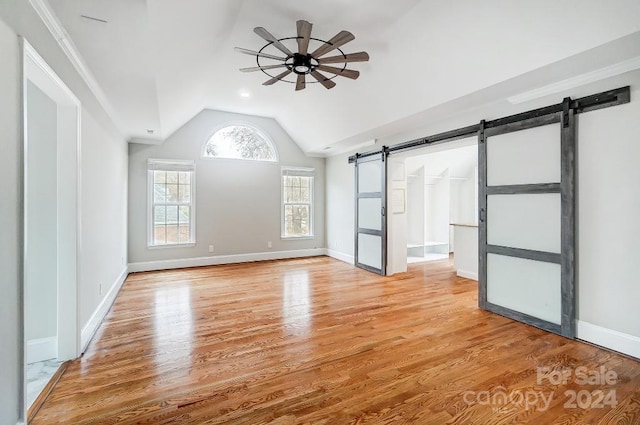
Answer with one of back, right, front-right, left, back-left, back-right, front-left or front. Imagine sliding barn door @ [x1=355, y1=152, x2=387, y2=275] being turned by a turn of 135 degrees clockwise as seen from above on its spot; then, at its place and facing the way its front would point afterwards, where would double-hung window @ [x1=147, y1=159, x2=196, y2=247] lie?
left

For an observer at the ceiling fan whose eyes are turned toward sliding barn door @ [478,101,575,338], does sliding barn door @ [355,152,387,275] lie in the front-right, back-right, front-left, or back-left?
front-left

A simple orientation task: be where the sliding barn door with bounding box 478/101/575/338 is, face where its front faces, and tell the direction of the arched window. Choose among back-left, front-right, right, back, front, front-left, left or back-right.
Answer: front-right

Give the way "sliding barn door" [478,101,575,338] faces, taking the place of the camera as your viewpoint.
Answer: facing the viewer and to the left of the viewer

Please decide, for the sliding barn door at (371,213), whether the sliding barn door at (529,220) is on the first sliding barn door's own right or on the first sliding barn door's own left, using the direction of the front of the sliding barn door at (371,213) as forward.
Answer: on the first sliding barn door's own left

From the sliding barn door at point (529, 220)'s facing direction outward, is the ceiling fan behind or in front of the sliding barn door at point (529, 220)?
in front

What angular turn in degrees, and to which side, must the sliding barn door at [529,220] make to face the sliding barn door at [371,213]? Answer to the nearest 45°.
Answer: approximately 90° to its right

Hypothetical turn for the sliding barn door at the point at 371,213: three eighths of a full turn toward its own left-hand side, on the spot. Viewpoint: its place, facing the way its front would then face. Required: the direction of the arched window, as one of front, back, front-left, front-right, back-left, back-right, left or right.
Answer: back

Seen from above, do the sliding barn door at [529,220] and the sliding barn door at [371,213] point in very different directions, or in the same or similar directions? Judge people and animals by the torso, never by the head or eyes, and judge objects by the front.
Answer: same or similar directions
